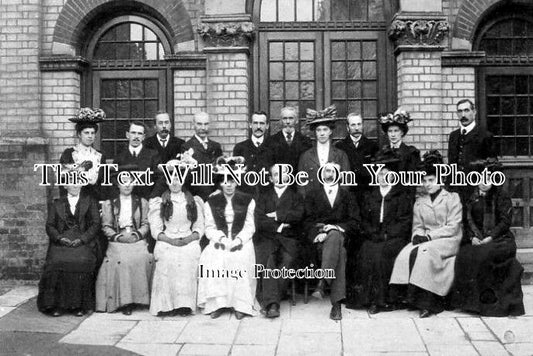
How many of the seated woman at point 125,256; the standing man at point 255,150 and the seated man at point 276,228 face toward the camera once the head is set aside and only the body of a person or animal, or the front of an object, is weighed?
3

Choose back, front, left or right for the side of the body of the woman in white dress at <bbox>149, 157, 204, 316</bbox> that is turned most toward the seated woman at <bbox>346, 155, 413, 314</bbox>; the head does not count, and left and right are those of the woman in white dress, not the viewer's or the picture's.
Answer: left

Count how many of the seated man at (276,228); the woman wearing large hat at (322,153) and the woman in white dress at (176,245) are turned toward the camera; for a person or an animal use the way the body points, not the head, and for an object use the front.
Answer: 3

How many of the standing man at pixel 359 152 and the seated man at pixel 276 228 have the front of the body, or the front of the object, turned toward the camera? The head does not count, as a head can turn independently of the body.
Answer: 2

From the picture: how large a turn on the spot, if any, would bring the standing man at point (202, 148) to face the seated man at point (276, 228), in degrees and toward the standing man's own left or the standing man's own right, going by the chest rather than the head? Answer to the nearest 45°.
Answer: approximately 45° to the standing man's own left

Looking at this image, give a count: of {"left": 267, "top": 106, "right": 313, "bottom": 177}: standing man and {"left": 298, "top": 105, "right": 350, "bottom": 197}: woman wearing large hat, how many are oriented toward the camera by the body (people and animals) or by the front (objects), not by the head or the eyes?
2

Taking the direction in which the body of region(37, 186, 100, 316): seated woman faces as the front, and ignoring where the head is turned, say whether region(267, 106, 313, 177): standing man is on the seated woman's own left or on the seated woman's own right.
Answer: on the seated woman's own left

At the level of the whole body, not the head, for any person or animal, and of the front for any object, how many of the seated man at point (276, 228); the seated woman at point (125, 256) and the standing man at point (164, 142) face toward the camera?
3

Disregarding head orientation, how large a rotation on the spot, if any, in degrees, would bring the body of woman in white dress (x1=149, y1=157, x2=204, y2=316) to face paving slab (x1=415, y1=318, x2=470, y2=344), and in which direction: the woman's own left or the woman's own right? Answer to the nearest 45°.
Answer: approximately 45° to the woman's own left

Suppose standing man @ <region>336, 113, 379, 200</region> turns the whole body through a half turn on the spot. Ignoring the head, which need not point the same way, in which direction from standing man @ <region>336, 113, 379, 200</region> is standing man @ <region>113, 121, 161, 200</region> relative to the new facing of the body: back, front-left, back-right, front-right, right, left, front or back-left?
left

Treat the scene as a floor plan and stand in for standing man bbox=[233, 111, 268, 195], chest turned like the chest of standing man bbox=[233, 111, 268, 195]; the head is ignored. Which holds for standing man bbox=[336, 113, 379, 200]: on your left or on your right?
on your left
